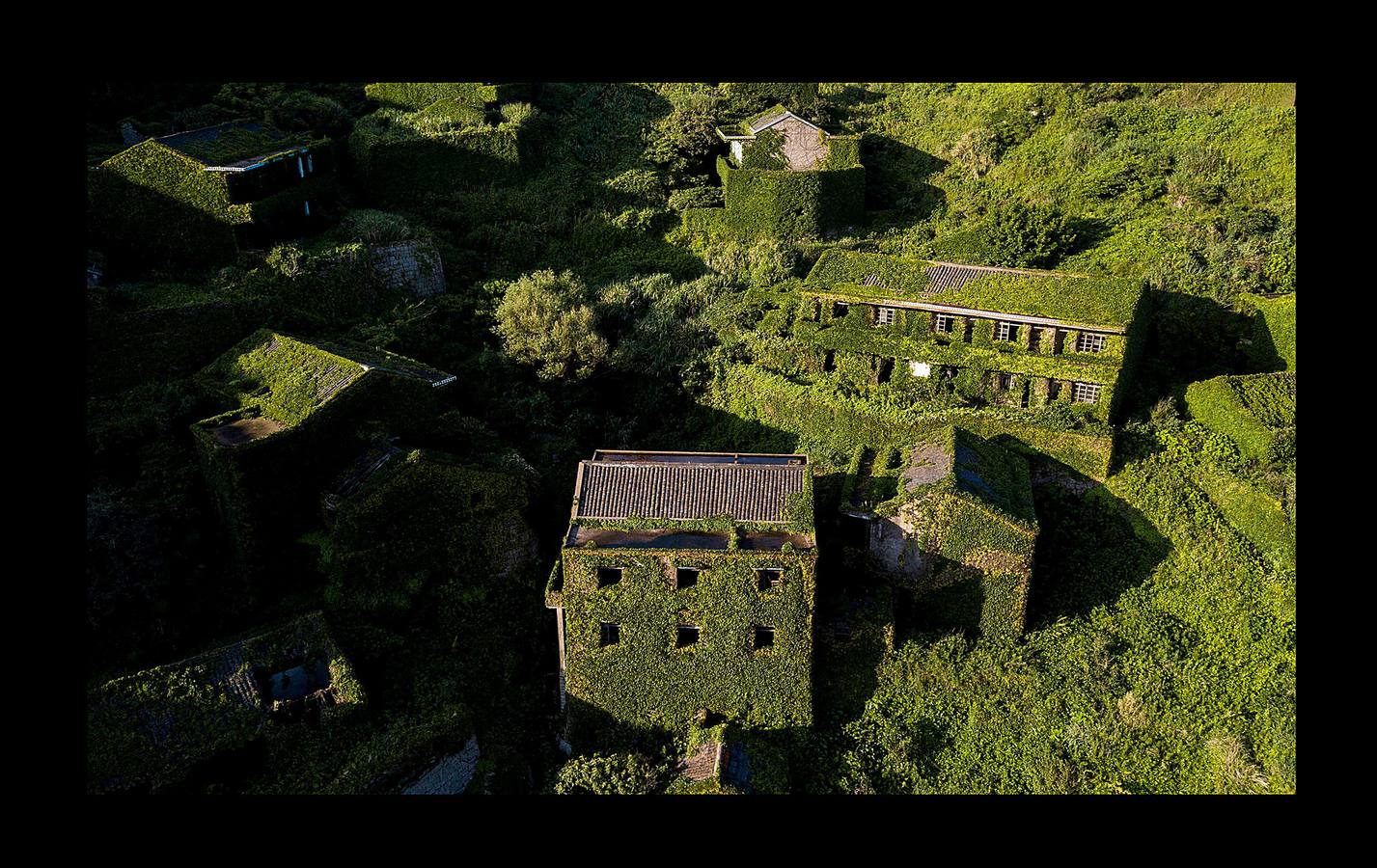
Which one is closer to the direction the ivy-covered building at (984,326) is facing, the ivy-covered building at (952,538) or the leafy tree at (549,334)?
the ivy-covered building

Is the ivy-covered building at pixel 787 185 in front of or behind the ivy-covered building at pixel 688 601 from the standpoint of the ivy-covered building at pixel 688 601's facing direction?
behind

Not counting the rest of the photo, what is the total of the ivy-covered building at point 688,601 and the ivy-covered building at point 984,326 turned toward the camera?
2

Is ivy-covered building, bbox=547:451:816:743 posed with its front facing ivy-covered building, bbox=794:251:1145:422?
no

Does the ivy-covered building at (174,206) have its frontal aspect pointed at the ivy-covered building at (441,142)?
no

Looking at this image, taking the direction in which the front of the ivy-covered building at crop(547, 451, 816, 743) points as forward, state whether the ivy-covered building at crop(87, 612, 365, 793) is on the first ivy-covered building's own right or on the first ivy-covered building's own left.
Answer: on the first ivy-covered building's own right

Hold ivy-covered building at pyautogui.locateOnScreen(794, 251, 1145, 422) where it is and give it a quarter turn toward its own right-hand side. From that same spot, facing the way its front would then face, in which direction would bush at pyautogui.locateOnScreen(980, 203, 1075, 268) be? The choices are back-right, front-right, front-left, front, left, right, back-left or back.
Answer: right

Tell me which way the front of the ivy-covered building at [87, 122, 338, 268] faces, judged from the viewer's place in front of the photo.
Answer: facing the viewer and to the right of the viewer

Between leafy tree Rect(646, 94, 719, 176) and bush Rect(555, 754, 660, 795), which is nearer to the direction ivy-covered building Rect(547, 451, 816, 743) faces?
the bush

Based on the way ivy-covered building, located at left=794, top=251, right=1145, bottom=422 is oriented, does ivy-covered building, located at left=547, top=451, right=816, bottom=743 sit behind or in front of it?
in front

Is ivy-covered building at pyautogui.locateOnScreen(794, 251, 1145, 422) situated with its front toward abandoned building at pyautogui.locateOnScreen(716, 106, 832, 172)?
no

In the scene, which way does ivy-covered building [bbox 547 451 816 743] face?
toward the camera

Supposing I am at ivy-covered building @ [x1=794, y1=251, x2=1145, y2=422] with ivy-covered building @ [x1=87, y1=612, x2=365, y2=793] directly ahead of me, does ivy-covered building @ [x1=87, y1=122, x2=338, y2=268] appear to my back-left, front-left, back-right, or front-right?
front-right

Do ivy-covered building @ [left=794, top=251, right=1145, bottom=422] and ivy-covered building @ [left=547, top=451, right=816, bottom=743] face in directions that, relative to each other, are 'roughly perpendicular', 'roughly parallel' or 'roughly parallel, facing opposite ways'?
roughly parallel

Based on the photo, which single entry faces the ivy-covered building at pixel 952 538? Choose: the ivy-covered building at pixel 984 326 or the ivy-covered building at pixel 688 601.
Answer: the ivy-covered building at pixel 984 326

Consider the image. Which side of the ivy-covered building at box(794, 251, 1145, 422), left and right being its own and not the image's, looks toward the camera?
front
